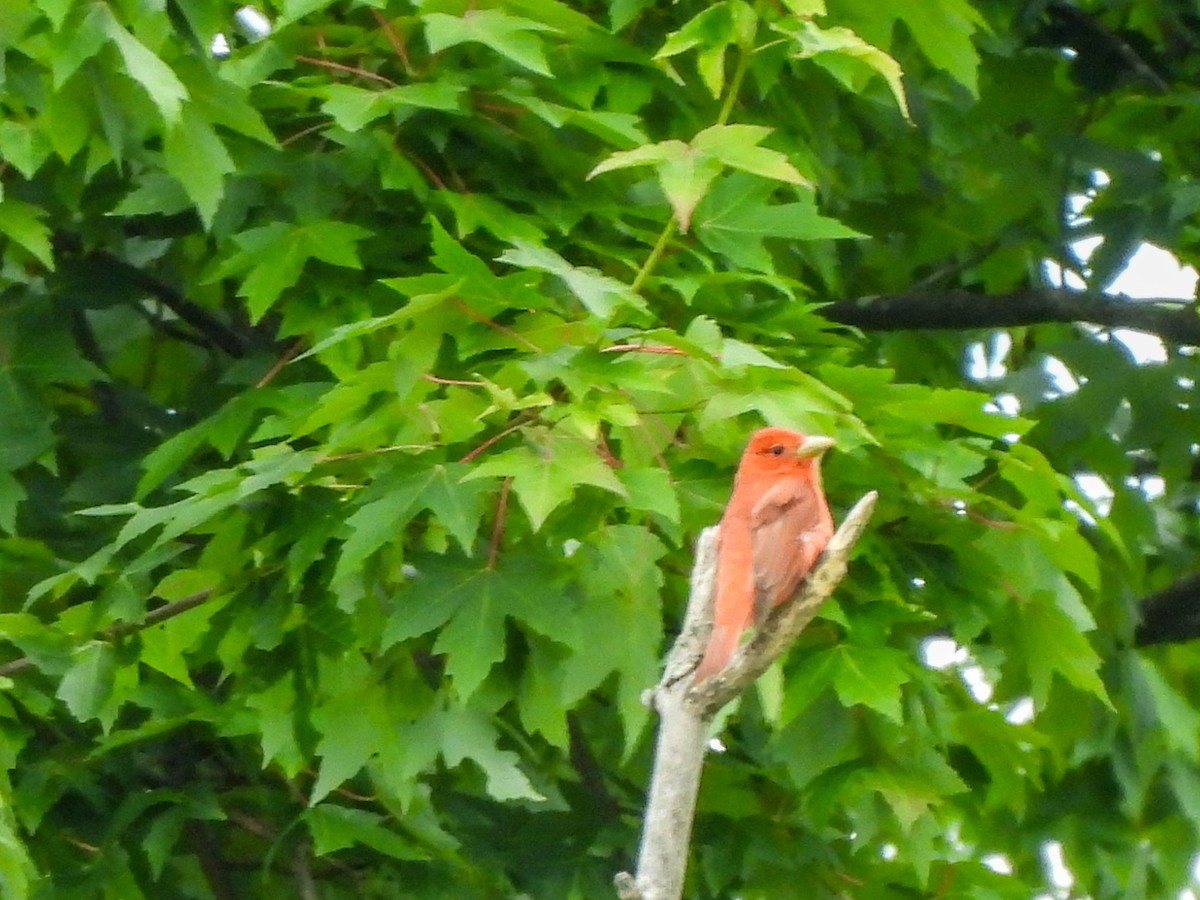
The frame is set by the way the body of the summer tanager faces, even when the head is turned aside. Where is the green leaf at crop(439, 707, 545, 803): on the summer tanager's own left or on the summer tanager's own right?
on the summer tanager's own left

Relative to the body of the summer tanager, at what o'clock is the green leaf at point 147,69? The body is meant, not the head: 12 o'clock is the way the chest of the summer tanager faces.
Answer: The green leaf is roughly at 9 o'clock from the summer tanager.

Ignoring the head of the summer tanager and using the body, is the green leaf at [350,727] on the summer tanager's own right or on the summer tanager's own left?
on the summer tanager's own left

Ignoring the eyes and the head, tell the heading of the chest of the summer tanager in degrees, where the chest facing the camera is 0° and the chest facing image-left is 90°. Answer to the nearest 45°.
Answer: approximately 225°

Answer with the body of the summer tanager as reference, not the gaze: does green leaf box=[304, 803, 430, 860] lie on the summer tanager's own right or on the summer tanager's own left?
on the summer tanager's own left
